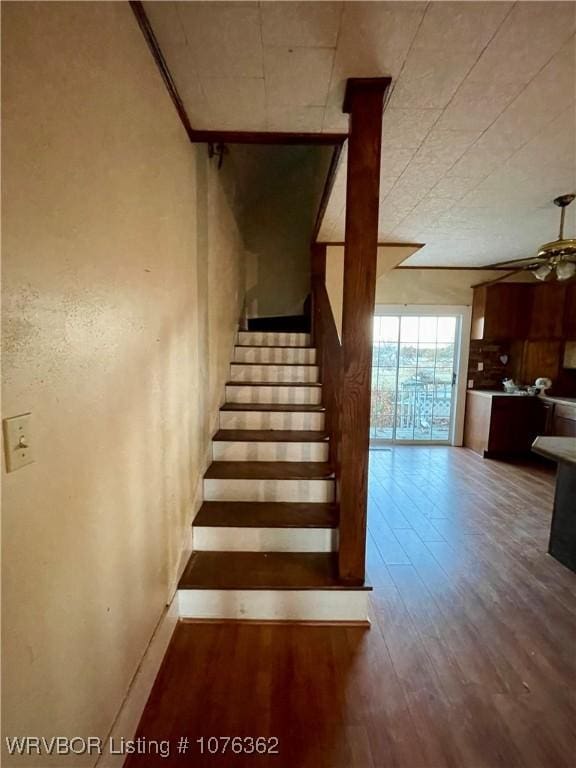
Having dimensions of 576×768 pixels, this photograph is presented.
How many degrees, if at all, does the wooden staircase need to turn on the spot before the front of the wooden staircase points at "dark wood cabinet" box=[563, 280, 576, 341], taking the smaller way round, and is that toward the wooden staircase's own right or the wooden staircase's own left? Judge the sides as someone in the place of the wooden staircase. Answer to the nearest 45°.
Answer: approximately 135° to the wooden staircase's own left

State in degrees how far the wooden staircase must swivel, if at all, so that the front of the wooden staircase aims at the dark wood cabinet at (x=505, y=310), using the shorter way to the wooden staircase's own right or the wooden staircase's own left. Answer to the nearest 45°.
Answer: approximately 135° to the wooden staircase's own left

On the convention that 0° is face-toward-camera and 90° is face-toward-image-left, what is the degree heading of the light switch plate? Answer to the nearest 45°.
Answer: approximately 315°

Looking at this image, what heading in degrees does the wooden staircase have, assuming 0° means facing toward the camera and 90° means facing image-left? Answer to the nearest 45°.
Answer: approximately 0°

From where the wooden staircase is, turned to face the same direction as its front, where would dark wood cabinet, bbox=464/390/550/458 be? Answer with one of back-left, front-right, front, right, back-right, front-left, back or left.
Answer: back-left

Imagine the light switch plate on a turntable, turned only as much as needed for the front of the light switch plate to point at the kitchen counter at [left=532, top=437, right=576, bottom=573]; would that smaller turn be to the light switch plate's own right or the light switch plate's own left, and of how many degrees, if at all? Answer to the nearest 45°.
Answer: approximately 45° to the light switch plate's own left

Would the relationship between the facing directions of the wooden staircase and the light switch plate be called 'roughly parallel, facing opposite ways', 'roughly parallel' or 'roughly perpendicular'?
roughly perpendicular

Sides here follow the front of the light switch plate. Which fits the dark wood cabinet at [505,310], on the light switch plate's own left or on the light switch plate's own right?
on the light switch plate's own left

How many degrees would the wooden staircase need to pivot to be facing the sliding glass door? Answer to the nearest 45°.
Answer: approximately 135° to its left
